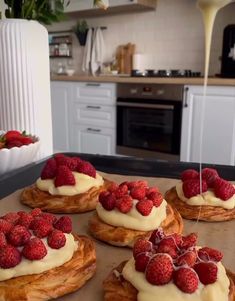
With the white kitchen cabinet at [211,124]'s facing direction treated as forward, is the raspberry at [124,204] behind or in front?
in front

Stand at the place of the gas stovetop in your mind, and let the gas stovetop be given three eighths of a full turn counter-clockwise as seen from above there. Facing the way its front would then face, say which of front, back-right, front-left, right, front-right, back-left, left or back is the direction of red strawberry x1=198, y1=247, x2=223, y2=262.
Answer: back-right

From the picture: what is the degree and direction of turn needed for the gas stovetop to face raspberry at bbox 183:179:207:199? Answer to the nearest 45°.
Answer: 0° — it already faces it

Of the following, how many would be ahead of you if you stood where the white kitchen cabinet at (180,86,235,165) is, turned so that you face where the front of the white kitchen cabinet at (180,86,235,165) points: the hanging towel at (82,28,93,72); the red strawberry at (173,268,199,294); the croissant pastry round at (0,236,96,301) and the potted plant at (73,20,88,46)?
2

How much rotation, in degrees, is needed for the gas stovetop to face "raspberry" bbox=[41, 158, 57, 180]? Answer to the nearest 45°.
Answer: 0° — it already faces it

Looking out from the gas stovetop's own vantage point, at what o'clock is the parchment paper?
The parchment paper is roughly at 12 o'clock from the gas stovetop.

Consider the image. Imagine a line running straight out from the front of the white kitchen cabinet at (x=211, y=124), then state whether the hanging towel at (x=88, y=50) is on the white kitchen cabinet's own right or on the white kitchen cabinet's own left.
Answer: on the white kitchen cabinet's own right

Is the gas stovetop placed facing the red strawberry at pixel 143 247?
yes

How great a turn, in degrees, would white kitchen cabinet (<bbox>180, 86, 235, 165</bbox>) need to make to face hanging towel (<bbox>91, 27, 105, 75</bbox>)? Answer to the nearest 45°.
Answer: approximately 135° to its right

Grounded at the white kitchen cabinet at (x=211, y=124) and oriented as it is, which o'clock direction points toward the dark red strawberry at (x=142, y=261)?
The dark red strawberry is roughly at 12 o'clock from the white kitchen cabinet.

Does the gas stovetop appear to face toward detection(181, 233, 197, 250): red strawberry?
yes

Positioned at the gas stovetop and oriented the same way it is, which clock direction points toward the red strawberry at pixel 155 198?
The red strawberry is roughly at 12 o'clock from the gas stovetop.

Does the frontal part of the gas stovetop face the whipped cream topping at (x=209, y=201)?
yes

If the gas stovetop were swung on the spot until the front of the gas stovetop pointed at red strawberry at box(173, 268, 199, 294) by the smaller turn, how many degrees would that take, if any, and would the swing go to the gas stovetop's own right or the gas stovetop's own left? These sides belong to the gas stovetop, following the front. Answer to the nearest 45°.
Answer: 0° — it already faces it

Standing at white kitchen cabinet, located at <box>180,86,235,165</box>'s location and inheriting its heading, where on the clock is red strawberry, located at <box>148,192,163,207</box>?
The red strawberry is roughly at 12 o'clock from the white kitchen cabinet.

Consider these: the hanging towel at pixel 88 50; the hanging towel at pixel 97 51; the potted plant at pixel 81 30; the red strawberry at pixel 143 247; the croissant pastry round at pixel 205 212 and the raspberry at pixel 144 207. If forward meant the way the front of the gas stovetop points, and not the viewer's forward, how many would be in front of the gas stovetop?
3

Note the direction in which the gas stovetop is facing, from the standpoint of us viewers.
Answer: facing the viewer

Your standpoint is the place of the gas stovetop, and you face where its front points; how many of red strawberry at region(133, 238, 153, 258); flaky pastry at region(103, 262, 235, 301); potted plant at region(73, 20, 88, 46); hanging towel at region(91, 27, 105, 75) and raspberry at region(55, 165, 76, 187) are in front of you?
3

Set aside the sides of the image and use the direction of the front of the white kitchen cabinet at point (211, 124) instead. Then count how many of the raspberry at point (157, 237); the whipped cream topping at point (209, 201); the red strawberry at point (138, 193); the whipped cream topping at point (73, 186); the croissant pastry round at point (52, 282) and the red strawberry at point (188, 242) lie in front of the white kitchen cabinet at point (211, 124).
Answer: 6
